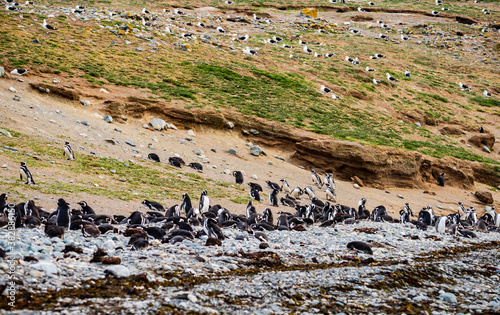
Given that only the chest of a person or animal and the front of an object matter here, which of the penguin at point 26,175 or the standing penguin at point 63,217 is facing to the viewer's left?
the penguin

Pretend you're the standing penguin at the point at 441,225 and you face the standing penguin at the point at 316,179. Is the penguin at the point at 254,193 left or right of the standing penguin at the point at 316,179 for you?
left

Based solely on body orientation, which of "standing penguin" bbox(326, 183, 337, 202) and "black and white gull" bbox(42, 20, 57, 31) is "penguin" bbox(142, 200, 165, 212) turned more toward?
the black and white gull

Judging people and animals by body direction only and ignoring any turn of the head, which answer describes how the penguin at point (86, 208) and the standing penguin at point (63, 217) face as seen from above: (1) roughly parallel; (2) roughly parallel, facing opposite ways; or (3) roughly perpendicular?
roughly perpendicular
